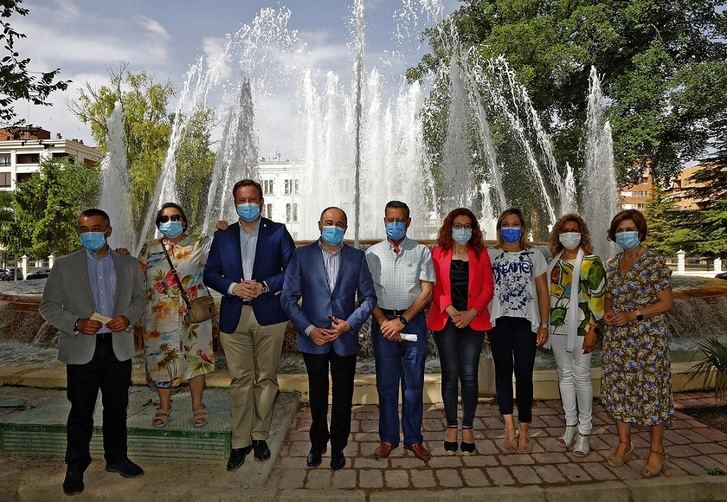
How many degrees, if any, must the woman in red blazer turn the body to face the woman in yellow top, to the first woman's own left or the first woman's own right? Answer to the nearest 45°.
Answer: approximately 90° to the first woman's own left

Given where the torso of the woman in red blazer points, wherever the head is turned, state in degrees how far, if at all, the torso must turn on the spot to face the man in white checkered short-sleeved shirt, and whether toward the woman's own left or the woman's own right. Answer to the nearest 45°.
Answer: approximately 90° to the woman's own right

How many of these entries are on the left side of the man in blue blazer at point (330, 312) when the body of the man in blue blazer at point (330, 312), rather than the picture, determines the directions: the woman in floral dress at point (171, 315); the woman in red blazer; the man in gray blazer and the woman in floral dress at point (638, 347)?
2

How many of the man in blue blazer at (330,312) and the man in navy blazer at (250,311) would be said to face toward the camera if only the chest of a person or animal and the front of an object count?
2

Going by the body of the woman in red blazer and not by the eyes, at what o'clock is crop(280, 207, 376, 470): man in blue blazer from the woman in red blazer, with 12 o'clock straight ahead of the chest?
The man in blue blazer is roughly at 2 o'clock from the woman in red blazer.
